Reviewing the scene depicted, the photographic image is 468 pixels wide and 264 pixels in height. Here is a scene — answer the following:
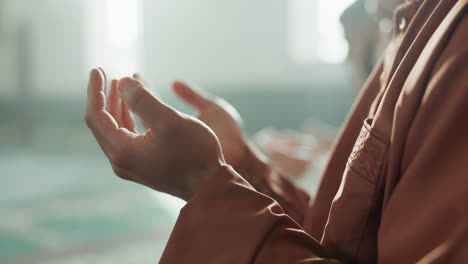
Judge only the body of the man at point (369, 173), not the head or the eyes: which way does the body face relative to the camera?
to the viewer's left
